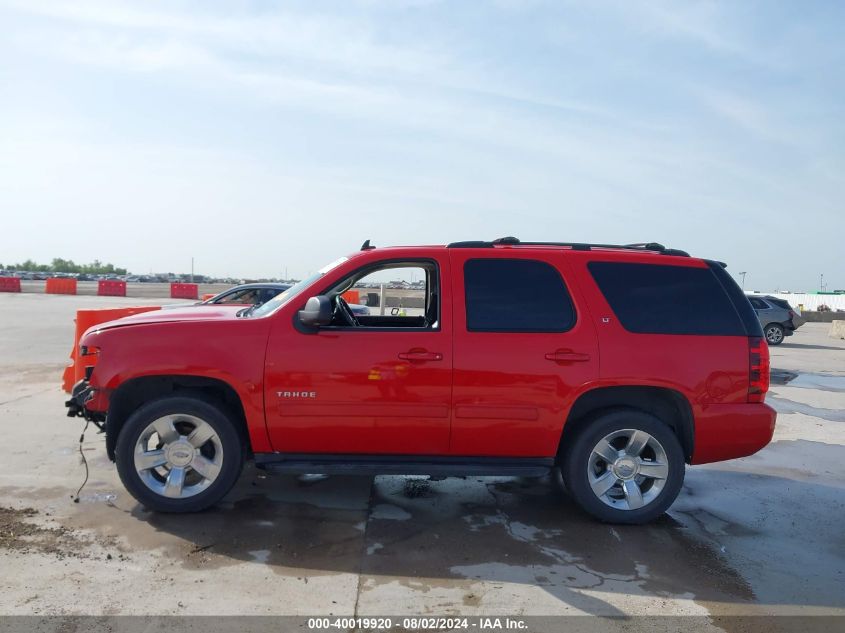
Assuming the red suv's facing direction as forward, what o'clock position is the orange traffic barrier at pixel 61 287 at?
The orange traffic barrier is roughly at 2 o'clock from the red suv.

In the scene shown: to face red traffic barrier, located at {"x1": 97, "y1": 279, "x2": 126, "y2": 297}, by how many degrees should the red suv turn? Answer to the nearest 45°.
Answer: approximately 45° to its right

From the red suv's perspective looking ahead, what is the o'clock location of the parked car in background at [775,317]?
The parked car in background is roughly at 4 o'clock from the red suv.

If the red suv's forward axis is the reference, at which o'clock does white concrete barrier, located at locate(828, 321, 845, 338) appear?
The white concrete barrier is roughly at 4 o'clock from the red suv.

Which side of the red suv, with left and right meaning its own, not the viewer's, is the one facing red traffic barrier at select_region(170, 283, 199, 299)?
right

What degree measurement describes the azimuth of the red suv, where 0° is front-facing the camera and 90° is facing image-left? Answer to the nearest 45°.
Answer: approximately 90°
